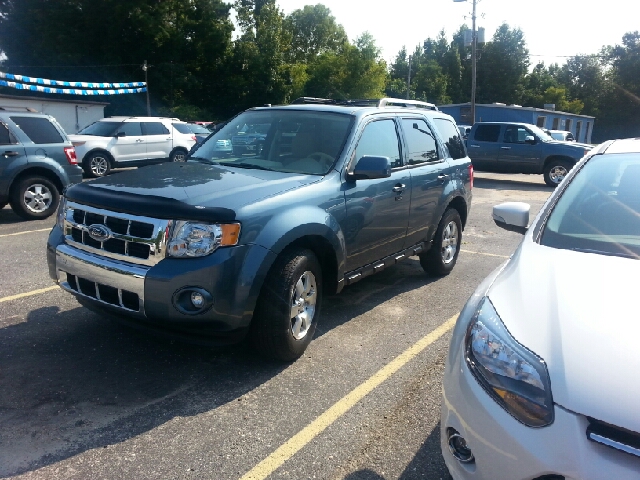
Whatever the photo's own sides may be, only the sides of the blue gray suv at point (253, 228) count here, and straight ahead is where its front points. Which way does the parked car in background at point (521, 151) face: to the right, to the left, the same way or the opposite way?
to the left

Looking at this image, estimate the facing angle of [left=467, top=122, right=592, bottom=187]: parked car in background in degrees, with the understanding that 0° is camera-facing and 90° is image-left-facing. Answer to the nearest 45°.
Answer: approximately 270°

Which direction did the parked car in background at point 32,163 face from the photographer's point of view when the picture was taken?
facing to the left of the viewer

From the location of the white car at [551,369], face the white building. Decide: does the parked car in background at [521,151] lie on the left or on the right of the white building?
right

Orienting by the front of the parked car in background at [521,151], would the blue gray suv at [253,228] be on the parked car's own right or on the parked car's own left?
on the parked car's own right

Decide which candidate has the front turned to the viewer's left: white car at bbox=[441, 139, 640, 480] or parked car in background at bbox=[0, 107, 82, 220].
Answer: the parked car in background

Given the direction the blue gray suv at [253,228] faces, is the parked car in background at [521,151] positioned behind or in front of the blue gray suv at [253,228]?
behind

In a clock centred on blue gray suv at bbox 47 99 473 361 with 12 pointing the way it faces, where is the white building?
The white building is roughly at 4 o'clock from the blue gray suv.

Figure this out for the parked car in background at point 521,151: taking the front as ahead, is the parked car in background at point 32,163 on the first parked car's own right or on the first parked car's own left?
on the first parked car's own right

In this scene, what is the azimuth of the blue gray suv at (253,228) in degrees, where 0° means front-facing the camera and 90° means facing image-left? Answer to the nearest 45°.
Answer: approximately 45°

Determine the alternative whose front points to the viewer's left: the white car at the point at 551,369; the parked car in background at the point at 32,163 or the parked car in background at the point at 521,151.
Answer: the parked car in background at the point at 32,163
